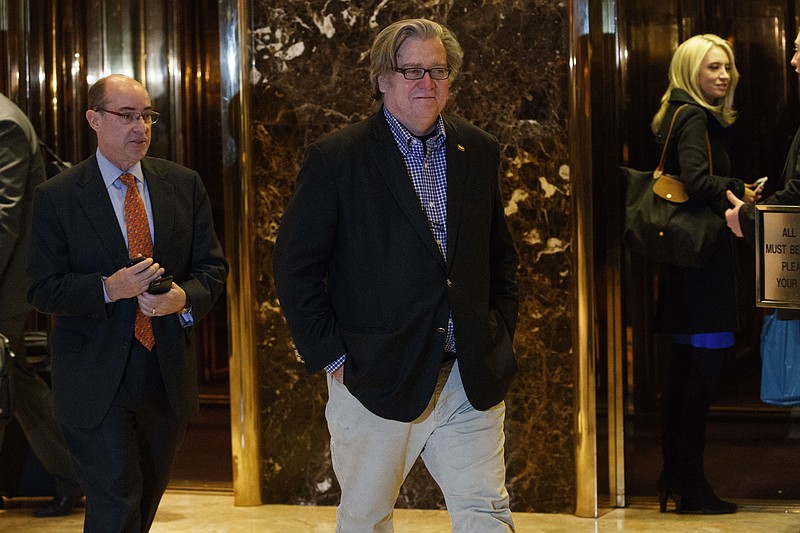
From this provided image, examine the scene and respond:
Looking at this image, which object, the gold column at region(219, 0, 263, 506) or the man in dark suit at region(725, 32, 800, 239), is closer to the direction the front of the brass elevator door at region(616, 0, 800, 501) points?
the man in dark suit

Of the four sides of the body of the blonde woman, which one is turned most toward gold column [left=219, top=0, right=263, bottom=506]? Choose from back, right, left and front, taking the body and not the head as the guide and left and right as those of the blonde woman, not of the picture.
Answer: back

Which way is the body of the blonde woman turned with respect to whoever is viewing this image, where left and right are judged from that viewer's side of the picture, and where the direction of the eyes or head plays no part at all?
facing to the right of the viewer

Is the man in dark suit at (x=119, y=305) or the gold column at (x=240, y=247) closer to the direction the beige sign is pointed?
the man in dark suit

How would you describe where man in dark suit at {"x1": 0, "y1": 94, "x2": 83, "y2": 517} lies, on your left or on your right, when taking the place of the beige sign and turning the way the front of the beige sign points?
on your right

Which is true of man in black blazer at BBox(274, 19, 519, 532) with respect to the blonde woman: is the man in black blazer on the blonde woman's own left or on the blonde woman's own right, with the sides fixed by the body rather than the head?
on the blonde woman's own right

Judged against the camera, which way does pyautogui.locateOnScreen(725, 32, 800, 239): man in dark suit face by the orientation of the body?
to the viewer's left

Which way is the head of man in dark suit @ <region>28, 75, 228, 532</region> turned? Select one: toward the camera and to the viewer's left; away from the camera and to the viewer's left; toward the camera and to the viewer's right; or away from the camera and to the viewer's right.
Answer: toward the camera and to the viewer's right

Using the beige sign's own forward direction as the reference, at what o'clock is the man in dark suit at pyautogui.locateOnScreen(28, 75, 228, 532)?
The man in dark suit is roughly at 2 o'clock from the beige sign.

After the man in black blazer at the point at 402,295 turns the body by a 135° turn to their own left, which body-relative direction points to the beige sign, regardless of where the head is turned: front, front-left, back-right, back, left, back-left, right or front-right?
front-right

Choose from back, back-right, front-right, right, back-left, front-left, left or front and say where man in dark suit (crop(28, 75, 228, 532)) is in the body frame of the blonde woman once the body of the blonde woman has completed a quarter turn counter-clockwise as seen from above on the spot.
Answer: back-left
